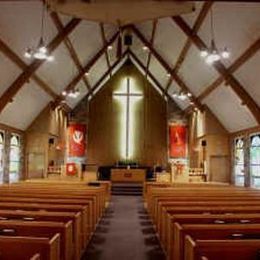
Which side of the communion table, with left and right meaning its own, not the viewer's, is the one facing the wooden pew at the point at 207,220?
front

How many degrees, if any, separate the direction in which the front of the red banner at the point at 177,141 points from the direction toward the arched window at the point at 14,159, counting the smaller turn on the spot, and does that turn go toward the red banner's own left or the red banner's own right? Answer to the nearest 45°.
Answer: approximately 45° to the red banner's own right

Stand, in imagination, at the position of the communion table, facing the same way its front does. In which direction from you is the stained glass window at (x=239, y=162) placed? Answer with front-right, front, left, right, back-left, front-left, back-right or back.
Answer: left

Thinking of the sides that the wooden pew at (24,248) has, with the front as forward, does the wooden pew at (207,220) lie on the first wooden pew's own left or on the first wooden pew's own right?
on the first wooden pew's own right

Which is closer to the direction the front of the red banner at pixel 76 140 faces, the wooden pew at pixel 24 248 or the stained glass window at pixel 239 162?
the wooden pew

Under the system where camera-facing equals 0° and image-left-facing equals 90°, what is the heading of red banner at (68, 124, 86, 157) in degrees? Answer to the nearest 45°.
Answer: approximately 0°

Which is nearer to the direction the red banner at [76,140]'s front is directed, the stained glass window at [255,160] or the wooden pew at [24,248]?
the wooden pew

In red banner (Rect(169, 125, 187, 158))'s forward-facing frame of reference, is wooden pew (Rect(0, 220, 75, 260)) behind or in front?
in front

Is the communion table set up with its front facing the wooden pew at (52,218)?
yes

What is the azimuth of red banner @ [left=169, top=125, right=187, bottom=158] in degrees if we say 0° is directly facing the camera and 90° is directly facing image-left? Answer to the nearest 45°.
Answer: approximately 0°

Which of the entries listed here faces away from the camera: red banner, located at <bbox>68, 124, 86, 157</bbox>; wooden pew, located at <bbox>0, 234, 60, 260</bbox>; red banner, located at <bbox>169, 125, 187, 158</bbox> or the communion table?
the wooden pew

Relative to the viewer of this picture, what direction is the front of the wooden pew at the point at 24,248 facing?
facing away from the viewer

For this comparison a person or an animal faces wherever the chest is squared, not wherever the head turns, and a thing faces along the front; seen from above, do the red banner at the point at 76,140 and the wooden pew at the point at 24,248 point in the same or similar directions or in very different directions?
very different directions
